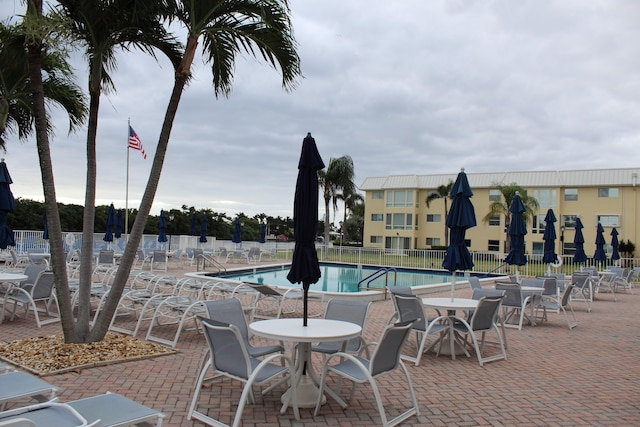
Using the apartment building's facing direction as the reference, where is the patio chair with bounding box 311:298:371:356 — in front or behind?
in front

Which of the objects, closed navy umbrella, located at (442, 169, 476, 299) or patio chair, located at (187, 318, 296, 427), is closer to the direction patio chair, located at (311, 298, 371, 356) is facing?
the patio chair

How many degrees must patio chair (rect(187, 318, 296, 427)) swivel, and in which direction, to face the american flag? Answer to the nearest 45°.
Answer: approximately 45° to its left

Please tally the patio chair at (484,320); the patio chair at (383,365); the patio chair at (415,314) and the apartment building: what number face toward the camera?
1

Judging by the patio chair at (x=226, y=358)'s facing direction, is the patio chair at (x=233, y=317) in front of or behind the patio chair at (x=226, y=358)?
in front

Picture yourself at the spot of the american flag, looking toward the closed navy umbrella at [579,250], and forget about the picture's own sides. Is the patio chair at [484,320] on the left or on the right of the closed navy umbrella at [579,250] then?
right

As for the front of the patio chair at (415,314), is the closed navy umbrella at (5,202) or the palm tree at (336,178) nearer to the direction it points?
the palm tree

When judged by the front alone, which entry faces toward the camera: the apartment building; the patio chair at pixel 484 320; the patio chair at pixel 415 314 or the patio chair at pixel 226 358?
the apartment building

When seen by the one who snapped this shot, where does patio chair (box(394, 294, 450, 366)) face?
facing away from the viewer and to the right of the viewer

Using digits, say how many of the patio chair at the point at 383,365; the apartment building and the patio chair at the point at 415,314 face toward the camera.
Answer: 1

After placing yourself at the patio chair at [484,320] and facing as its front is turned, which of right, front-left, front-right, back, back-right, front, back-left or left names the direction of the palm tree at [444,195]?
front-right

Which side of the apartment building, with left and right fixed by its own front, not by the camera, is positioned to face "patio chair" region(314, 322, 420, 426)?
front

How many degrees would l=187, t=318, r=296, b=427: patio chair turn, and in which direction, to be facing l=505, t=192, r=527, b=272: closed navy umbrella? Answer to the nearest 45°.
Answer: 0° — it already faces it
